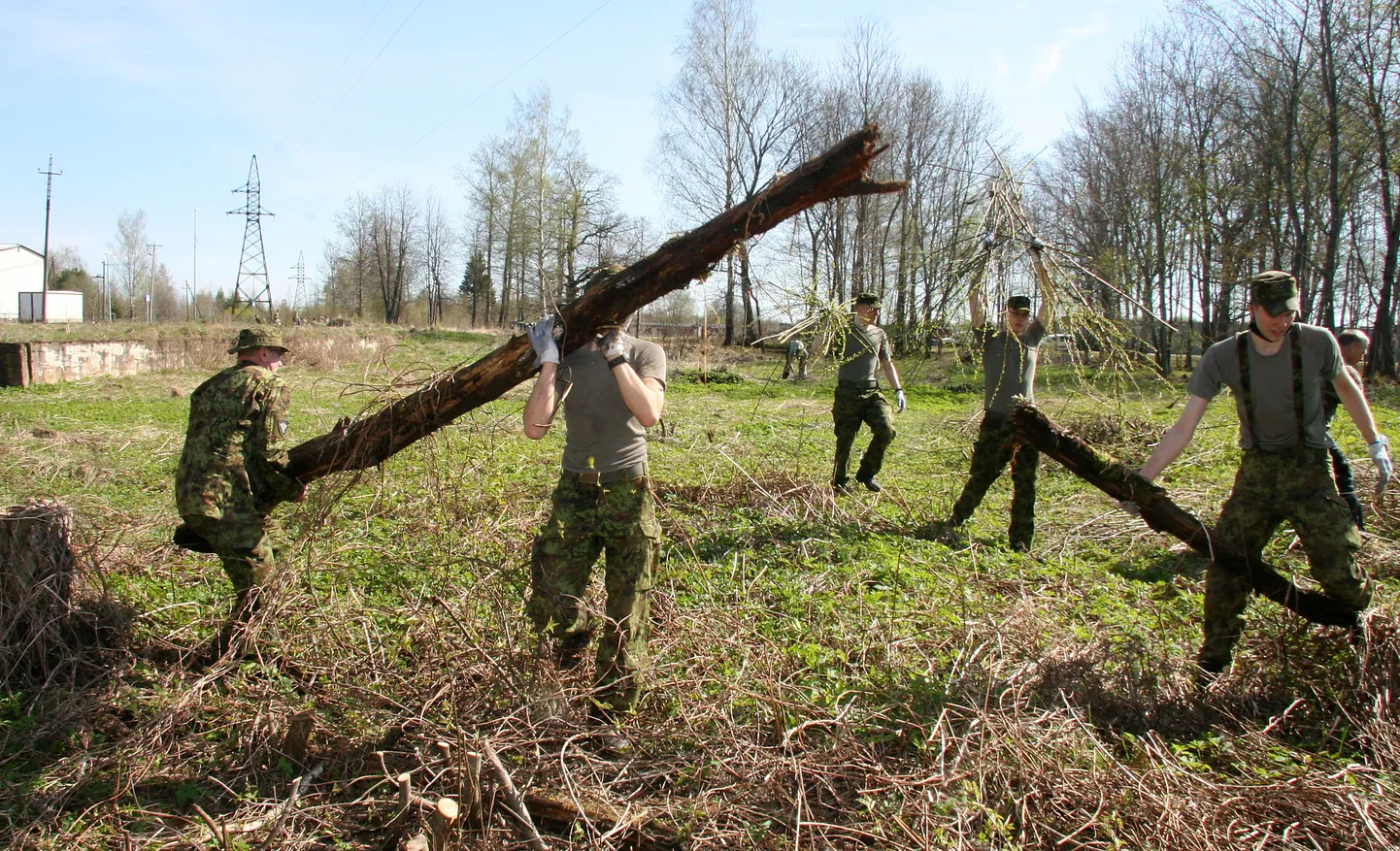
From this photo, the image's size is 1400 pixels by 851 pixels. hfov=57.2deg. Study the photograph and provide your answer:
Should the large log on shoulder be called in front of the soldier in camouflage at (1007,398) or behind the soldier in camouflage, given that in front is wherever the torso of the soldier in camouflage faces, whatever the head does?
in front

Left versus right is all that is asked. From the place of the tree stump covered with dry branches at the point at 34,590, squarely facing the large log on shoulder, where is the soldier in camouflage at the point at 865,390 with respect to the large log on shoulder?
left

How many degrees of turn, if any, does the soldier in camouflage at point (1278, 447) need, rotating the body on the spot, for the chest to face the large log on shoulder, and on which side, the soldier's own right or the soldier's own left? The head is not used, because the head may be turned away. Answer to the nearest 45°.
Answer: approximately 45° to the soldier's own right

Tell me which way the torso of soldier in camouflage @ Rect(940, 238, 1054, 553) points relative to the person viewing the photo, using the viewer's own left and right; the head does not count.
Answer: facing the viewer

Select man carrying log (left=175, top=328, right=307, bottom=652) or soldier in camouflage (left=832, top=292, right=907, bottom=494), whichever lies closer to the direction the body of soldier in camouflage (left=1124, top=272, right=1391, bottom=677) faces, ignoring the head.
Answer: the man carrying log

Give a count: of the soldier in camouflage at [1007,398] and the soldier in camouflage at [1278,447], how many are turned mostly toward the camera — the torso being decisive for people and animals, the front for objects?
2

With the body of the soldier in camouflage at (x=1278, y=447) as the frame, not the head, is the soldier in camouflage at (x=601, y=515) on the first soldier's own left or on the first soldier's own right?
on the first soldier's own right
